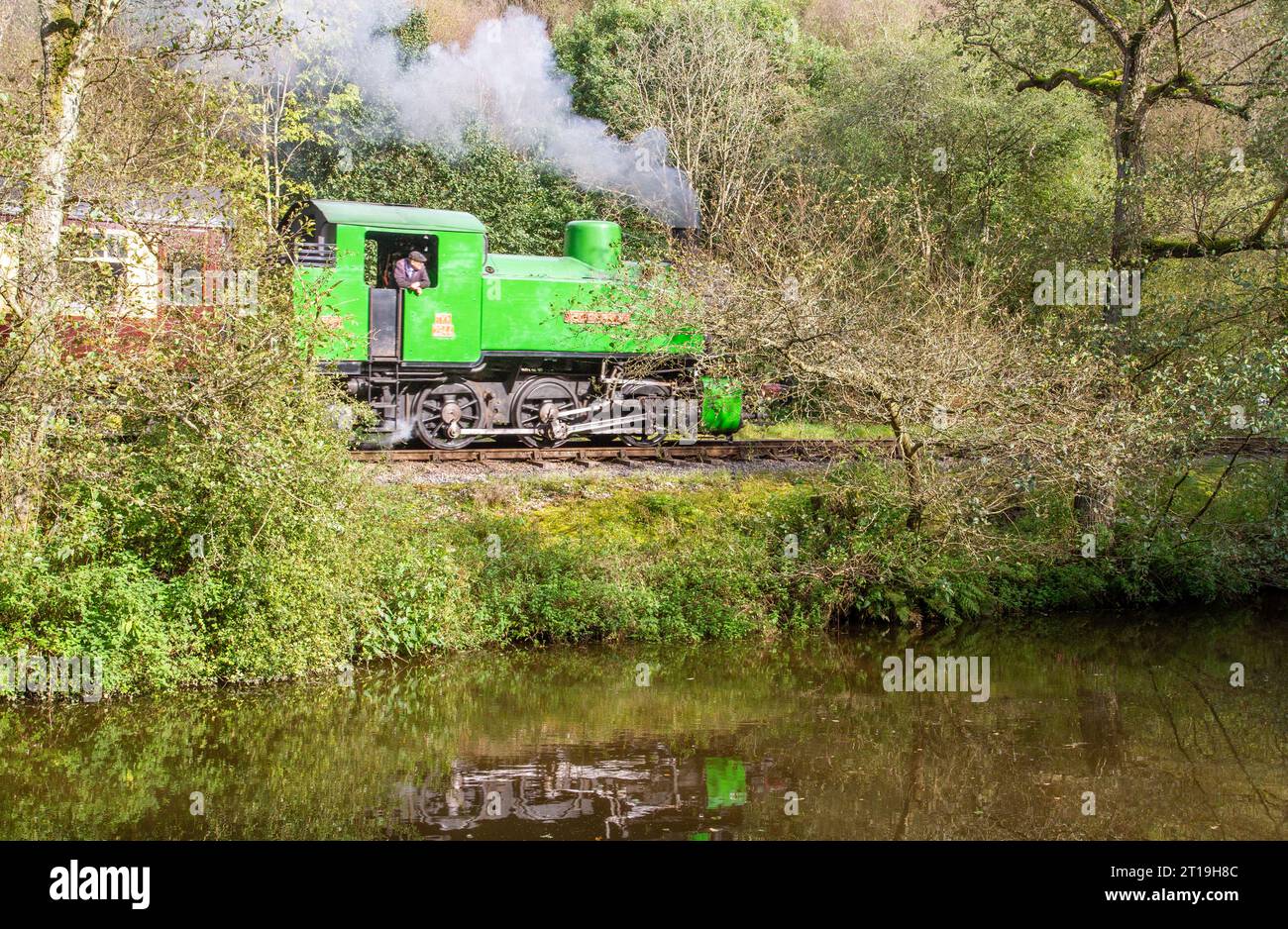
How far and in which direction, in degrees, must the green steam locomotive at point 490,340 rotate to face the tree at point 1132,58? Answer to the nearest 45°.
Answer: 0° — it already faces it

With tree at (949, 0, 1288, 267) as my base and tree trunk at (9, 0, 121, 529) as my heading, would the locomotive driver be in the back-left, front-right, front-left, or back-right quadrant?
front-right

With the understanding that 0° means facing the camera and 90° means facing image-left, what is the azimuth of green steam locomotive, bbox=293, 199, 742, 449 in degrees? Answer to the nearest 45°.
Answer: approximately 270°
